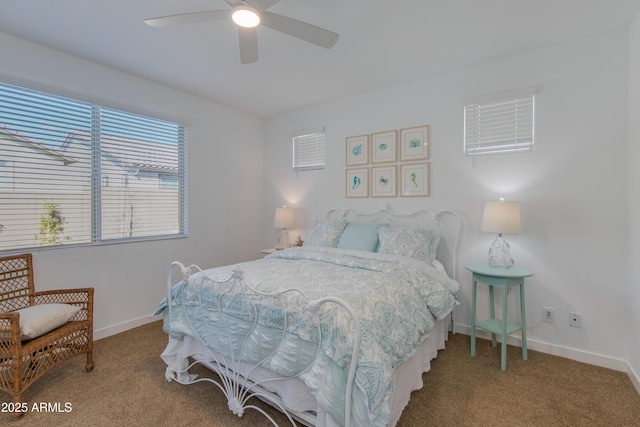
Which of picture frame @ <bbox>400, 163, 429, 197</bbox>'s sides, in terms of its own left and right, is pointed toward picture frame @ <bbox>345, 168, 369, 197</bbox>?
right

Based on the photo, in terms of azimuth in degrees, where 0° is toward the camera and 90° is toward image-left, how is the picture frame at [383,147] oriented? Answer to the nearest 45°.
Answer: approximately 45°

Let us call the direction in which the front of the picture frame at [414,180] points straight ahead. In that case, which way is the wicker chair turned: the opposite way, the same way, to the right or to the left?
to the left

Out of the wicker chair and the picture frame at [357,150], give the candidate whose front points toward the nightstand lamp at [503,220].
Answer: the wicker chair

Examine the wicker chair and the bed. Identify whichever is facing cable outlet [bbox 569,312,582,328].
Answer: the wicker chair

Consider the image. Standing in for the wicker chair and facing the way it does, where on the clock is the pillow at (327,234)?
The pillow is roughly at 11 o'clock from the wicker chair.

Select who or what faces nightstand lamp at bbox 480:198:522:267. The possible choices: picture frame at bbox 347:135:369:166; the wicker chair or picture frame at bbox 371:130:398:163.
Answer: the wicker chair

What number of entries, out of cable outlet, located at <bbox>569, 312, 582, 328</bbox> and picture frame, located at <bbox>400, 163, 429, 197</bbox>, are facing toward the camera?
2

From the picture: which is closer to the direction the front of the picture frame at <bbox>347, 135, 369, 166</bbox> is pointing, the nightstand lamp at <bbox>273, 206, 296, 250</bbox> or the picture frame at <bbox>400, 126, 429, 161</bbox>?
the nightstand lamp

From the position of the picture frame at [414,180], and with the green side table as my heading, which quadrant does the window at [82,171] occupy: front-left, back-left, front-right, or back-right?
back-right
